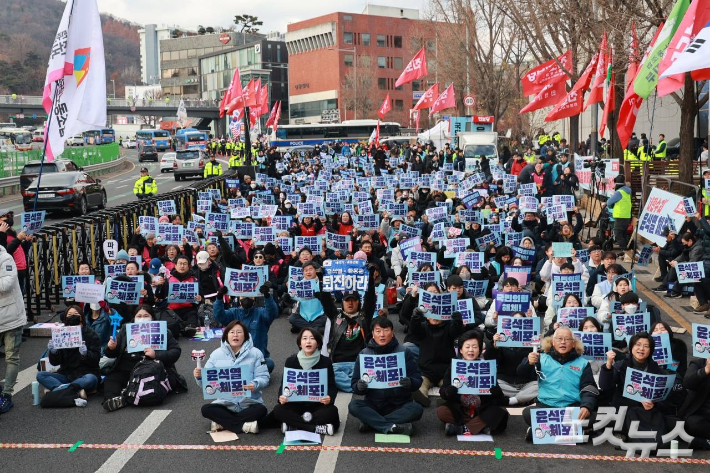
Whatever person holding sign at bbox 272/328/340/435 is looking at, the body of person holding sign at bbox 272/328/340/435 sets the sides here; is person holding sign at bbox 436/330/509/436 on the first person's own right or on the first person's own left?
on the first person's own left

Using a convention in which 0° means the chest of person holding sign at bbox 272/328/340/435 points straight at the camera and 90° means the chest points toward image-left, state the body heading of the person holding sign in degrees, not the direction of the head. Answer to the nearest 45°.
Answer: approximately 0°

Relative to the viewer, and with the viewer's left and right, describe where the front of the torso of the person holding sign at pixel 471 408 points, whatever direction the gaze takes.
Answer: facing the viewer

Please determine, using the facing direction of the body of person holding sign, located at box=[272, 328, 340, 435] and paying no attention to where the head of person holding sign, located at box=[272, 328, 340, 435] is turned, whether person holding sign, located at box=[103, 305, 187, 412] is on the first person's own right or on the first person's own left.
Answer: on the first person's own right

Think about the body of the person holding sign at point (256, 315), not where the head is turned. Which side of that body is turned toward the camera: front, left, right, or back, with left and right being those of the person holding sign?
front

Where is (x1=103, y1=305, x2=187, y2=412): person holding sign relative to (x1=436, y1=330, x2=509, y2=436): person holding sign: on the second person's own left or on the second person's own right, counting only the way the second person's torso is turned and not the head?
on the second person's own right

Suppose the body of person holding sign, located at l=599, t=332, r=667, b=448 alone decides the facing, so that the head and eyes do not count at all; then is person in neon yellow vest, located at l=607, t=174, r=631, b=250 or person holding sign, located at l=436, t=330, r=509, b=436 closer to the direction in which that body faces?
the person holding sign

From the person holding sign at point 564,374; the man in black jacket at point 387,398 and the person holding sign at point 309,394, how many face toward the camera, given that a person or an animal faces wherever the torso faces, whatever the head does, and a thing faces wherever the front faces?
3

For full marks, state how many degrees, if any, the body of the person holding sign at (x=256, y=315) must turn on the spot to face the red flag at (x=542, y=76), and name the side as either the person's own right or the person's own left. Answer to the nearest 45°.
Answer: approximately 135° to the person's own left

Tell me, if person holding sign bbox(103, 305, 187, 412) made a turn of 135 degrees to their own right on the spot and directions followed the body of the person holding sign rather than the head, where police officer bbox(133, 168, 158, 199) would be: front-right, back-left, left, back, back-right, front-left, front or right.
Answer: front-right

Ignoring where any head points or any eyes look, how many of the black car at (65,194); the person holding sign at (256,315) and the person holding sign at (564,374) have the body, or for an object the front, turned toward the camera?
2

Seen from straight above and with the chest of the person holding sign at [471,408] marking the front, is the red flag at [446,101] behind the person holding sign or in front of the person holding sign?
behind
